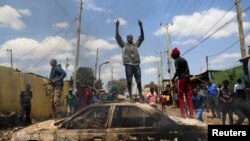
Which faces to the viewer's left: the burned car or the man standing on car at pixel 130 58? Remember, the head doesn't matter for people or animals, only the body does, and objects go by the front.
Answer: the burned car

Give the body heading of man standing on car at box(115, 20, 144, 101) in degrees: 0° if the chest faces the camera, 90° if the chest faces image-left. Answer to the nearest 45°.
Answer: approximately 0°

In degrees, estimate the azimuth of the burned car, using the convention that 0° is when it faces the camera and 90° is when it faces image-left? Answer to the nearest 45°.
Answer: approximately 90°

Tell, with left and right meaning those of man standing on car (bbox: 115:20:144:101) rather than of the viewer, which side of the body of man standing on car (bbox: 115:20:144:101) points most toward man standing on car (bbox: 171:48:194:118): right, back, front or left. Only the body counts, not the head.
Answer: left

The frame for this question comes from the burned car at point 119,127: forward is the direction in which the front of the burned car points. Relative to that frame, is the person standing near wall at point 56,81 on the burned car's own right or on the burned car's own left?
on the burned car's own right

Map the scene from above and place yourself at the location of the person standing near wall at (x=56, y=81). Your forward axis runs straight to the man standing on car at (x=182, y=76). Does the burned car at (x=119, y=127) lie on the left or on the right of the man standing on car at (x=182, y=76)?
right
